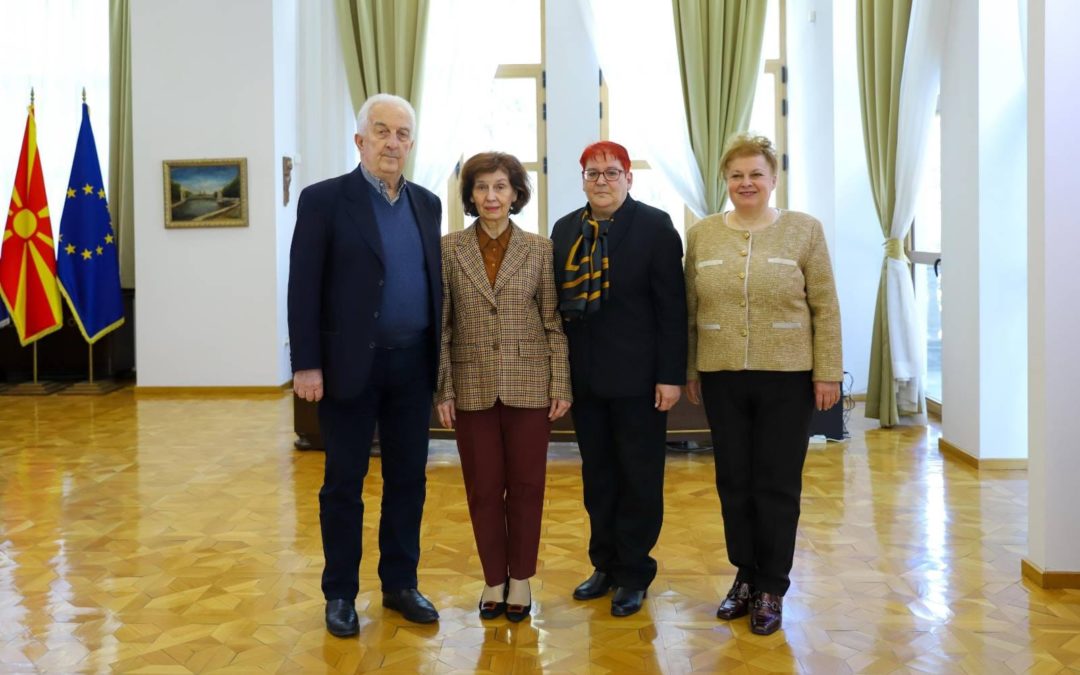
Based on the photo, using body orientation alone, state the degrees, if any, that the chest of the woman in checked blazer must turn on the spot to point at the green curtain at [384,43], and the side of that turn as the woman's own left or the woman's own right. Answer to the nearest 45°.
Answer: approximately 180°

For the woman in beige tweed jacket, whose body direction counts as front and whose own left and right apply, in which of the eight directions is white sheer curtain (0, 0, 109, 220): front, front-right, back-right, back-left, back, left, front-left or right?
back-right

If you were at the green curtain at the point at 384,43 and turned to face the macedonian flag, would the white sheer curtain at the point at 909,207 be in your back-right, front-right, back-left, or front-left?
back-left

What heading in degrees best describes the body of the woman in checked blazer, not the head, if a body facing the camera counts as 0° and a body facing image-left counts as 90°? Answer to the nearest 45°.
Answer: approximately 0°

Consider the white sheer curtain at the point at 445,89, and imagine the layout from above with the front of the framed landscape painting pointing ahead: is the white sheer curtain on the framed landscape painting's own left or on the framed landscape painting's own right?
on the framed landscape painting's own left

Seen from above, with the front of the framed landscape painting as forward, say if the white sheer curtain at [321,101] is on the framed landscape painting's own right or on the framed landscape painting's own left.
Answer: on the framed landscape painting's own left

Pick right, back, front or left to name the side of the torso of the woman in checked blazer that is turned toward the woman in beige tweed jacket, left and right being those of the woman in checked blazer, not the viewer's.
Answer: left

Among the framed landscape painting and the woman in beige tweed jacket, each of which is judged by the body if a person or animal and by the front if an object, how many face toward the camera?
2

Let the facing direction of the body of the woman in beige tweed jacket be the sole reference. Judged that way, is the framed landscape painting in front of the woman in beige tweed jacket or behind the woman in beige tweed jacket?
behind

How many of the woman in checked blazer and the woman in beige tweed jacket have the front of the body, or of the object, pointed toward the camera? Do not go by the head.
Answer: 2

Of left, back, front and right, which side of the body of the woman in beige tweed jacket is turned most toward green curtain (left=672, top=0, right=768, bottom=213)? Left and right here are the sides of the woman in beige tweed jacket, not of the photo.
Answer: back

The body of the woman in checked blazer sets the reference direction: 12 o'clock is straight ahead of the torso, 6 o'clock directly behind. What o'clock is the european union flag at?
The european union flag is roughly at 5 o'clock from the woman in checked blazer.
